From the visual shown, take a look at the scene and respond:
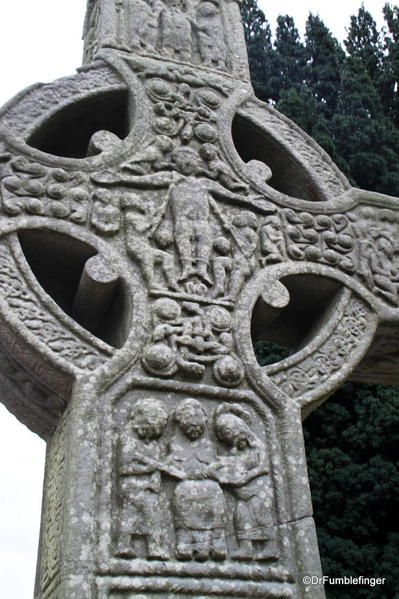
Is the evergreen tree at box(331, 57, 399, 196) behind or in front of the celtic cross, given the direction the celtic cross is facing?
behind

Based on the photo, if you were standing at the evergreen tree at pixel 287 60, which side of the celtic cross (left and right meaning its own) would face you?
back

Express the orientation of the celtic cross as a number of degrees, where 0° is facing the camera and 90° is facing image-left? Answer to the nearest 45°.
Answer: approximately 0°
